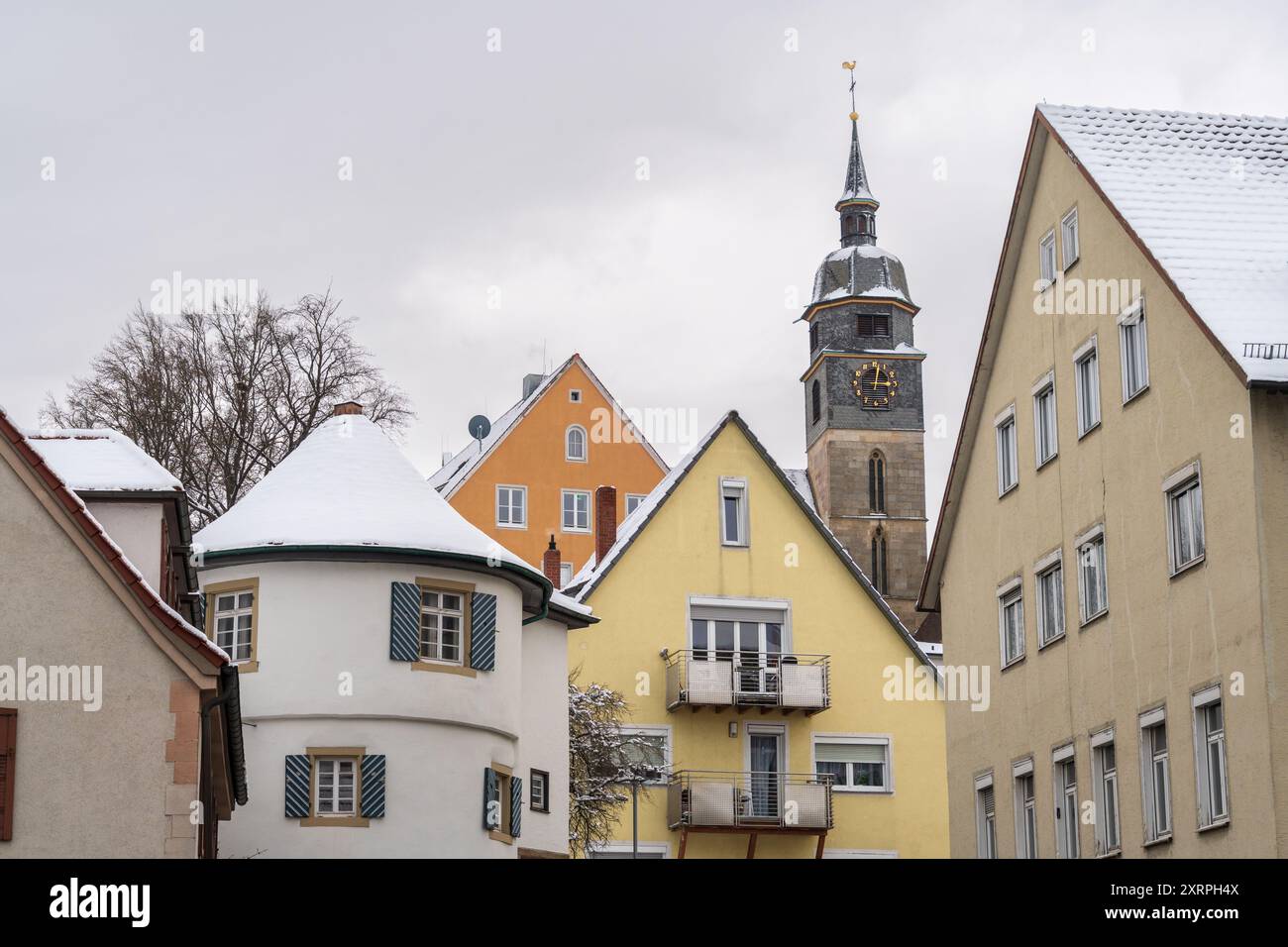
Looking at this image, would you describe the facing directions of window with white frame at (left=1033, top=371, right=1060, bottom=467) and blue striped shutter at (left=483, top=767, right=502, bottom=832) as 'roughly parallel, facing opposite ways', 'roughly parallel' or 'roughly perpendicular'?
roughly perpendicular

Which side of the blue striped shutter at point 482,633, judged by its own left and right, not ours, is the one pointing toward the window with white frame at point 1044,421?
left

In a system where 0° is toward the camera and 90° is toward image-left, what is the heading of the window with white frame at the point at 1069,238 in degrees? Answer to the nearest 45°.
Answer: approximately 45°

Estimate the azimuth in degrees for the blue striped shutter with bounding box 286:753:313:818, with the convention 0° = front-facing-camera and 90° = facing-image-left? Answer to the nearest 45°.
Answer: approximately 0°

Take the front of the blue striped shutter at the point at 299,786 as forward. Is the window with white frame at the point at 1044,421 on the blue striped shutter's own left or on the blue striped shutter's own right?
on the blue striped shutter's own left

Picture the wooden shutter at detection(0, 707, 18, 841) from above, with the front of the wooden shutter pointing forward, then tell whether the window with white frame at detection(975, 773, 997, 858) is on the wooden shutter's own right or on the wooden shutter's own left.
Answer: on the wooden shutter's own left

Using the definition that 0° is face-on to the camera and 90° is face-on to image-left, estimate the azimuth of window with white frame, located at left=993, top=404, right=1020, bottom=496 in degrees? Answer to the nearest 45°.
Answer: approximately 45°
